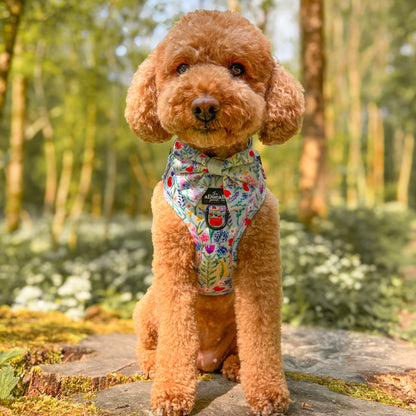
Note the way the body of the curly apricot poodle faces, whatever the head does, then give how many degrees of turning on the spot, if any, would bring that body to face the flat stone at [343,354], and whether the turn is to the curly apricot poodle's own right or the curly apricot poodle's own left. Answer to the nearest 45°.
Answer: approximately 135° to the curly apricot poodle's own left

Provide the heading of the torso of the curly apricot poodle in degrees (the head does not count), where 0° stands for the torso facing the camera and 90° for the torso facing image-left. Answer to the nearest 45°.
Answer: approximately 0°

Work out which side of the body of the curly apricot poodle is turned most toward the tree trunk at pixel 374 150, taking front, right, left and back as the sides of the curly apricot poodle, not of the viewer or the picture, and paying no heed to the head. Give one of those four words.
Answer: back

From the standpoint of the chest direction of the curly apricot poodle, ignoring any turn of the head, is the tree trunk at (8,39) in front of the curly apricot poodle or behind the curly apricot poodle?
behind
